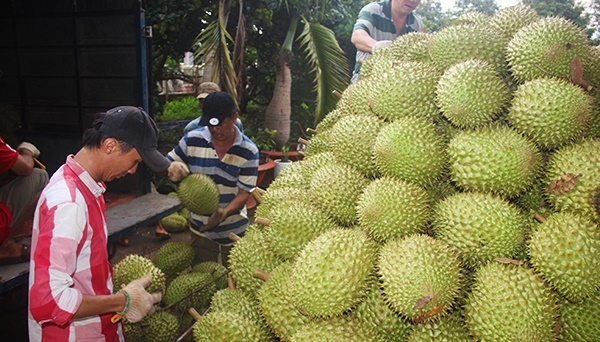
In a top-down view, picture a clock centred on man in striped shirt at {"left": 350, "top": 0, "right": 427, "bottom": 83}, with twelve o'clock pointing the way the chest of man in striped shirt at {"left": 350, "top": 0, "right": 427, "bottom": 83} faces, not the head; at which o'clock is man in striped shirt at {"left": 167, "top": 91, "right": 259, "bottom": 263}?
man in striped shirt at {"left": 167, "top": 91, "right": 259, "bottom": 263} is roughly at 3 o'clock from man in striped shirt at {"left": 350, "top": 0, "right": 427, "bottom": 83}.

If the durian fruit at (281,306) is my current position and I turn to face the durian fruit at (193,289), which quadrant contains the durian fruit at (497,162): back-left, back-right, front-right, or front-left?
back-right

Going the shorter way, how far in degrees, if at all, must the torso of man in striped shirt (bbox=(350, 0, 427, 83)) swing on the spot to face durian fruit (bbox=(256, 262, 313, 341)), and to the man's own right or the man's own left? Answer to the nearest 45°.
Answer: approximately 45° to the man's own right

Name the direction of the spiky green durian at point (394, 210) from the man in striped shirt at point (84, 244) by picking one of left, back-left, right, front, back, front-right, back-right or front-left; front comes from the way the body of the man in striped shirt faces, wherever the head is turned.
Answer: front-right

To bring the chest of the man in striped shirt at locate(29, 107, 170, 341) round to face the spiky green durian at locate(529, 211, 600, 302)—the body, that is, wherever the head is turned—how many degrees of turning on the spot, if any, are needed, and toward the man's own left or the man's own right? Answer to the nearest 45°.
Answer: approximately 45° to the man's own right

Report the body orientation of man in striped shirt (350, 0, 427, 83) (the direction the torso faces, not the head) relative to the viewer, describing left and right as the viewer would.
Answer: facing the viewer and to the right of the viewer

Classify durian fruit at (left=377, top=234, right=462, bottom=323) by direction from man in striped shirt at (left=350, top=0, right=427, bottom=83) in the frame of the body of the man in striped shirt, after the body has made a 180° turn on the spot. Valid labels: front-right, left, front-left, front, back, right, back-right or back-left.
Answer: back-left

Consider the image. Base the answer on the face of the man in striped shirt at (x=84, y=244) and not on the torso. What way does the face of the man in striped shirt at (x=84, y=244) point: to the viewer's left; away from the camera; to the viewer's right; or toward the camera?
to the viewer's right

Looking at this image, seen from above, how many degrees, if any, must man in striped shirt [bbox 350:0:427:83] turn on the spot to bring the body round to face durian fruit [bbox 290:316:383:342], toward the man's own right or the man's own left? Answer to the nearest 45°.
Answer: approximately 45° to the man's own right

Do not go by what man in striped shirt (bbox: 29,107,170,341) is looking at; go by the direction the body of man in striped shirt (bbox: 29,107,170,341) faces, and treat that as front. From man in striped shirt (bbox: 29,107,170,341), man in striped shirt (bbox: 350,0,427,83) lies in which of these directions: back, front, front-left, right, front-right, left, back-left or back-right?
front-left

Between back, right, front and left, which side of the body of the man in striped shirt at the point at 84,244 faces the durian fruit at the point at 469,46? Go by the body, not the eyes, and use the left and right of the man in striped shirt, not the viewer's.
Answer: front

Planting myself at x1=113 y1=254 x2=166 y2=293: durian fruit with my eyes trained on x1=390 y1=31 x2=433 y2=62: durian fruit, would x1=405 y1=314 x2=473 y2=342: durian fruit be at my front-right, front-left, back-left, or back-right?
front-right

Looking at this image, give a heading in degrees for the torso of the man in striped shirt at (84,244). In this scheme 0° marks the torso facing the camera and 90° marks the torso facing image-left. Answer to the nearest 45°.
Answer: approximately 270°

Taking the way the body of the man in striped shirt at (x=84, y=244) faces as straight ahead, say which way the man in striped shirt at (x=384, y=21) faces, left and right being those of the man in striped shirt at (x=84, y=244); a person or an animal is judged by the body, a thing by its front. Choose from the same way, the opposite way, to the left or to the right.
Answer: to the right

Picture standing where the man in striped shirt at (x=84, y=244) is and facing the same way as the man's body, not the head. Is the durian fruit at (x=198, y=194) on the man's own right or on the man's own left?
on the man's own left
